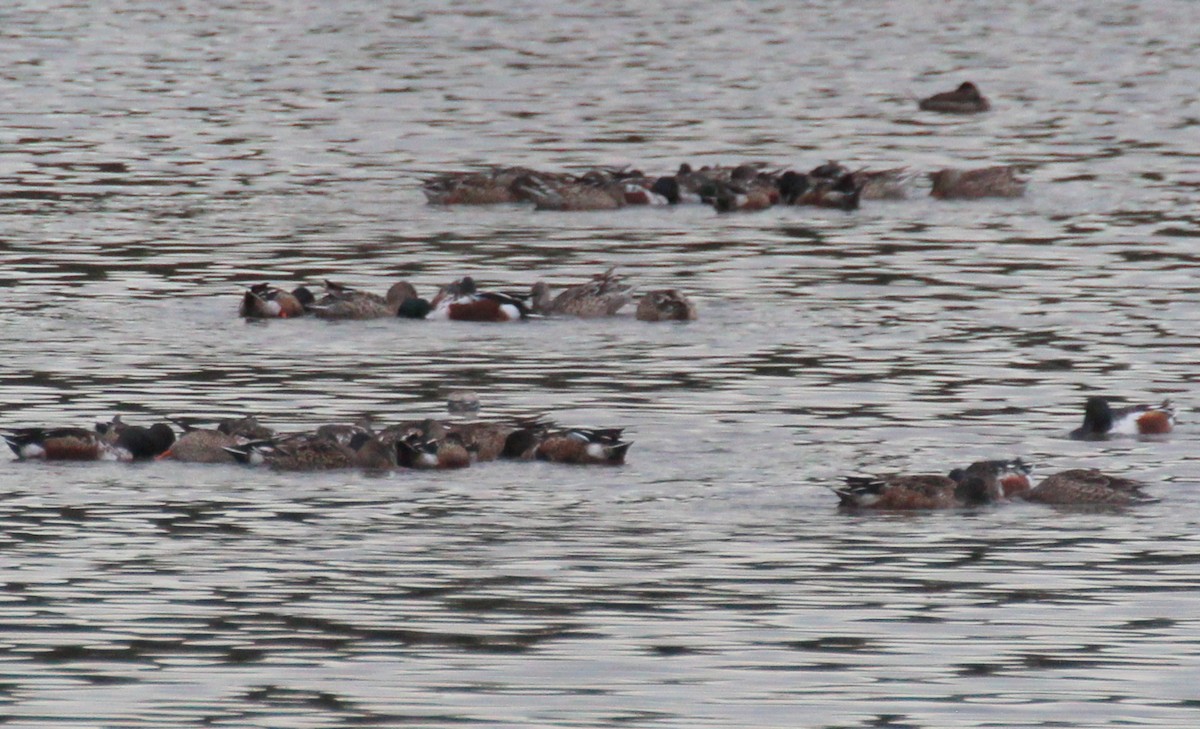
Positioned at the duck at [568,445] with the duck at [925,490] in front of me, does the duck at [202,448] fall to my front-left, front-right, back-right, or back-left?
back-right

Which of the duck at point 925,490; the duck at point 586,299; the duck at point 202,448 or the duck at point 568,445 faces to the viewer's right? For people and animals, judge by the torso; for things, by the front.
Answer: the duck at point 925,490

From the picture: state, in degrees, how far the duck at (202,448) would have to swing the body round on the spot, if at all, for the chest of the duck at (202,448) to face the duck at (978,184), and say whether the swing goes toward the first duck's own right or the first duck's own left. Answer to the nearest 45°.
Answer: approximately 135° to the first duck's own right

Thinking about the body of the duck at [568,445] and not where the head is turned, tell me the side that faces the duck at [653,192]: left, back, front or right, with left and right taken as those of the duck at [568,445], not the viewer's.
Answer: right

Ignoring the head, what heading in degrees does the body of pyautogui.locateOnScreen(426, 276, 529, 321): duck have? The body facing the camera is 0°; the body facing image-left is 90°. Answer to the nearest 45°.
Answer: approximately 90°

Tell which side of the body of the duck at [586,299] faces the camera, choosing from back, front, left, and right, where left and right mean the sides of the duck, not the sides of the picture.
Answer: left
